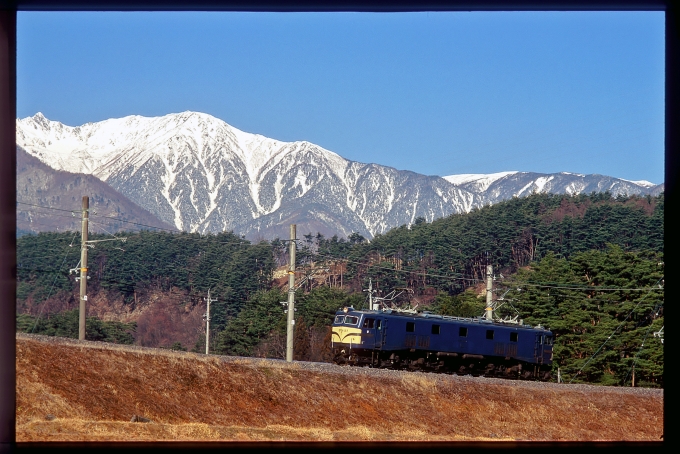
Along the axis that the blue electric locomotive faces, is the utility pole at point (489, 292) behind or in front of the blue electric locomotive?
behind

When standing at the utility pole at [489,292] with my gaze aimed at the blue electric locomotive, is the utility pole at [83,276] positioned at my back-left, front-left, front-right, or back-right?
front-right

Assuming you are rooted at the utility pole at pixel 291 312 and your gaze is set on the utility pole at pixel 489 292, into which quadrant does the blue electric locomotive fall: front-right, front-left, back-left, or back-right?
front-right

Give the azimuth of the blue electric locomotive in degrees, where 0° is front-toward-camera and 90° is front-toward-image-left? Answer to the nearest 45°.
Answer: approximately 45°

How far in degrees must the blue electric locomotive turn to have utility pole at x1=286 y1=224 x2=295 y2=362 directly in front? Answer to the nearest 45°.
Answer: approximately 45° to its right

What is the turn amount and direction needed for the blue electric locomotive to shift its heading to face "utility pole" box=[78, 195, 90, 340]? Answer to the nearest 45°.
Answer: approximately 45° to its right
